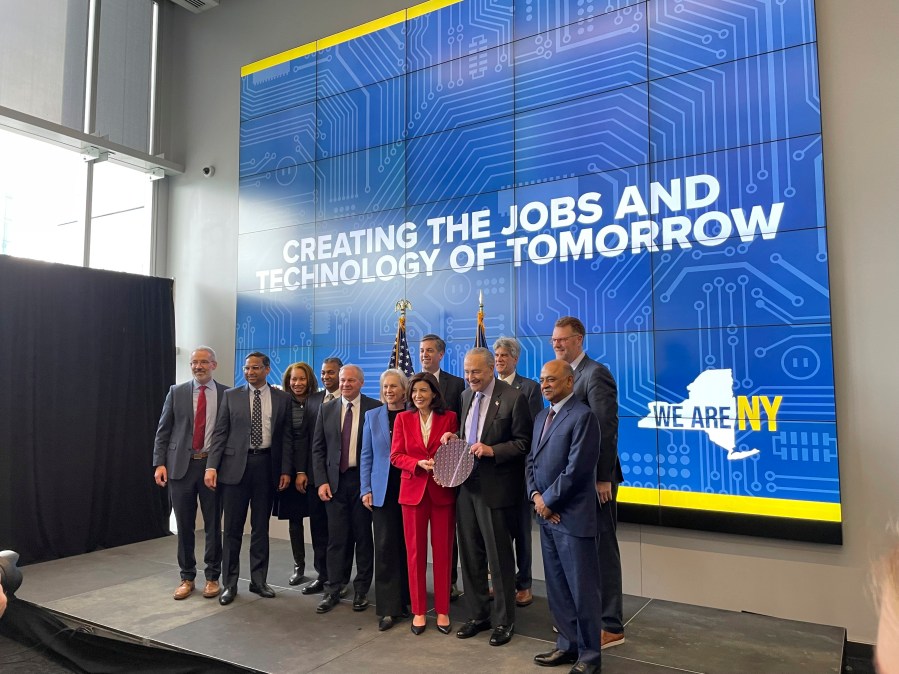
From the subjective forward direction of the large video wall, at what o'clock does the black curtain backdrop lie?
The black curtain backdrop is roughly at 2 o'clock from the large video wall.

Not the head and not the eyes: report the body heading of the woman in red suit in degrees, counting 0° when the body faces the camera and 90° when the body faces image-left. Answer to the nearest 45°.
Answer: approximately 0°

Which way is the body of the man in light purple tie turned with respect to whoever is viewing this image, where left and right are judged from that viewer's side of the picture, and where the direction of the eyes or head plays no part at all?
facing the viewer and to the left of the viewer

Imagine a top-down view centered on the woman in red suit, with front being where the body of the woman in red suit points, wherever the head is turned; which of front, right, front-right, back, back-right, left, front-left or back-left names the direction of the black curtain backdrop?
back-right

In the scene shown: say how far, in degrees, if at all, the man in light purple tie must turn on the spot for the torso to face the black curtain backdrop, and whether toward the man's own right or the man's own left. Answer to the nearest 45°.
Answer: approximately 90° to the man's own right

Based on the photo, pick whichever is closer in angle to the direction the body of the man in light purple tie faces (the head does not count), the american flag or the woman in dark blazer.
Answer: the woman in dark blazer

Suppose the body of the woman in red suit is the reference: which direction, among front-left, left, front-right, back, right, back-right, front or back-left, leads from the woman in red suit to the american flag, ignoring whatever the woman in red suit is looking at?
back

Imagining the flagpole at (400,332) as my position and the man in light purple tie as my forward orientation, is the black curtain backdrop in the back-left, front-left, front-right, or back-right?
back-right

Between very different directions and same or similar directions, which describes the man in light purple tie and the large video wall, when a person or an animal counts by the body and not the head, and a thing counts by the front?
same or similar directions

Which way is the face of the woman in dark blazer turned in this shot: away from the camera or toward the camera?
toward the camera

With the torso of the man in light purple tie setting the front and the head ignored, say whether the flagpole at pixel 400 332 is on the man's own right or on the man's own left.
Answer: on the man's own right

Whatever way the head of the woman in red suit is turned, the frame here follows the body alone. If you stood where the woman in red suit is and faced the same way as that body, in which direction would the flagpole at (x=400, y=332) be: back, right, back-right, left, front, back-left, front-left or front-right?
back
